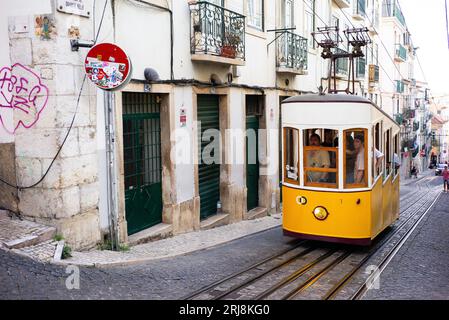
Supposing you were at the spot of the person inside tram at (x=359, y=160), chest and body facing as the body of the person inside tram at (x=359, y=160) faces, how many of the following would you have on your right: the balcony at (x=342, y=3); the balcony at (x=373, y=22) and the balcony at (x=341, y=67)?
3

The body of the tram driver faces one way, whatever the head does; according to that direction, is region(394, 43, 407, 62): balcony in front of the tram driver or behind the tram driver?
behind

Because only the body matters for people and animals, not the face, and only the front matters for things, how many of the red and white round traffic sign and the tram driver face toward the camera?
2

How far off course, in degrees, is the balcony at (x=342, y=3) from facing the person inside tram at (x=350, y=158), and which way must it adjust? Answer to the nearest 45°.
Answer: approximately 45° to its right

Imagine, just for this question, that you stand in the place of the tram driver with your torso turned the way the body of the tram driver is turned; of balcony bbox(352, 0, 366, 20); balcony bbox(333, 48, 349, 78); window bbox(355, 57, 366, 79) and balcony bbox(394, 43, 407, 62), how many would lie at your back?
4

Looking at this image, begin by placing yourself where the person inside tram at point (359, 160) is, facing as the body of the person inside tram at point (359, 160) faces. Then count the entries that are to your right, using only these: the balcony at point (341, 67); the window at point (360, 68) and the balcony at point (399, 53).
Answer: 3

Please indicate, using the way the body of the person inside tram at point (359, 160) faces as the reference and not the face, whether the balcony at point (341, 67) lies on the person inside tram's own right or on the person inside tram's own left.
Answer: on the person inside tram's own right

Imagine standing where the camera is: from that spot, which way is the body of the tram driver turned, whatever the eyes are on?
toward the camera

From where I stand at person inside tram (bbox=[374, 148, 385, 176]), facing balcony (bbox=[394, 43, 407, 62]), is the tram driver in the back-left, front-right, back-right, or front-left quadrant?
back-left

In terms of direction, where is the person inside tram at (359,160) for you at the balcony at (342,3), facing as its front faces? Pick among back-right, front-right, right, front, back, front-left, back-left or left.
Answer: front-right

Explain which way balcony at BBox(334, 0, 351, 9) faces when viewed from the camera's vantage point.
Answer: facing the viewer and to the right of the viewer

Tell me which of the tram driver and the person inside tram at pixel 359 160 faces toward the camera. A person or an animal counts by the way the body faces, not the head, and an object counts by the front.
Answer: the tram driver

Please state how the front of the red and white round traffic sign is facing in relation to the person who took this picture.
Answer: facing the viewer

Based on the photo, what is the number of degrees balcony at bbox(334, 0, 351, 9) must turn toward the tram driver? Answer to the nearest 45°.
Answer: approximately 45° to its right

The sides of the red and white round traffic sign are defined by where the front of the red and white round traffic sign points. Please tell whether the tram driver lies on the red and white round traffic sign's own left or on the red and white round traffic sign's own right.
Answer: on the red and white round traffic sign's own left
